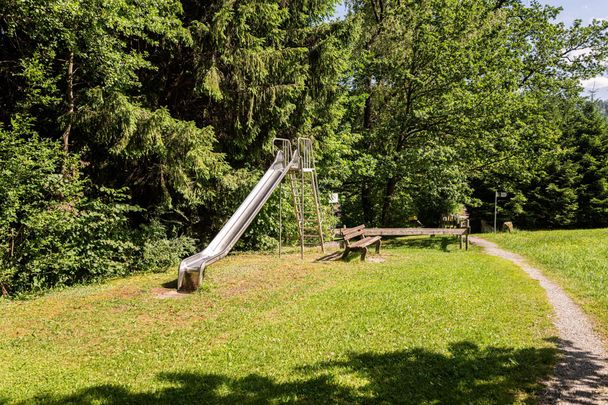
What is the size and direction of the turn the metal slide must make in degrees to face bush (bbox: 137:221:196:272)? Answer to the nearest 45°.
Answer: approximately 90° to its right

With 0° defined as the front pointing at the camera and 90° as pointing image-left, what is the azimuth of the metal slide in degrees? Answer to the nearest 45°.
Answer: approximately 45°
